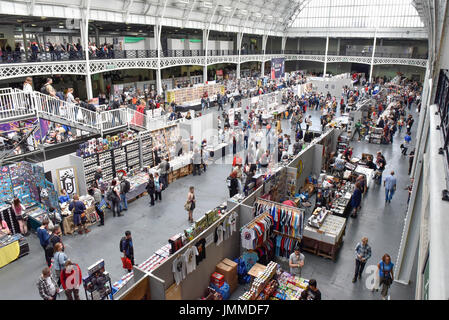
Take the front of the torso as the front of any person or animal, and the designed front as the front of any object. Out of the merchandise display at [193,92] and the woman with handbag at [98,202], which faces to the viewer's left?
the woman with handbag

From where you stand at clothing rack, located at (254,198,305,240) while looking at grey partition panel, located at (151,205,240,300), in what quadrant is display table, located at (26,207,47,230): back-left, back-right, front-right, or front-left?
front-right

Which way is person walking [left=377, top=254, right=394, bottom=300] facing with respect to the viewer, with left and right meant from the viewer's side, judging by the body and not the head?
facing the viewer

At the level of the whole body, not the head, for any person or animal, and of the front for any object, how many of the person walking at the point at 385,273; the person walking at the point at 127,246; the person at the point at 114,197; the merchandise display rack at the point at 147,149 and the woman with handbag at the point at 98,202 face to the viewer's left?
1

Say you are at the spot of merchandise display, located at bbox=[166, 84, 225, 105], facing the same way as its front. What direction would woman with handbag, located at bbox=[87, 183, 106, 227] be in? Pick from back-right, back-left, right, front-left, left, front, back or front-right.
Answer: front-right

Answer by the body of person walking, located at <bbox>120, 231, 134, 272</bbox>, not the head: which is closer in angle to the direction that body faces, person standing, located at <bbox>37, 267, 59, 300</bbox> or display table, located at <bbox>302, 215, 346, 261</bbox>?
the display table

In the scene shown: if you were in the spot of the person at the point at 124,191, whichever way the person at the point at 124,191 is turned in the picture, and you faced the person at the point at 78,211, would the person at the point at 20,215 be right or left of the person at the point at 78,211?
right

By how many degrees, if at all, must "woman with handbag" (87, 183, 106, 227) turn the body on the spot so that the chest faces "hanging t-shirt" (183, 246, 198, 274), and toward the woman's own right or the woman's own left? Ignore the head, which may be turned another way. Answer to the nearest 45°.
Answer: approximately 90° to the woman's own left
